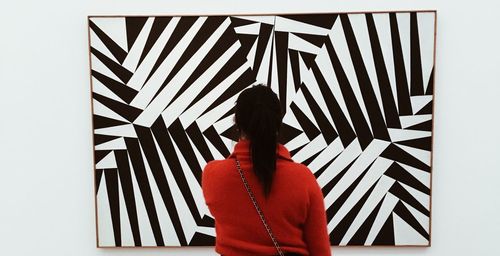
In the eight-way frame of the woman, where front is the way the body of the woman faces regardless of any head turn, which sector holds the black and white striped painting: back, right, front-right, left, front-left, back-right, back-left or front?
front

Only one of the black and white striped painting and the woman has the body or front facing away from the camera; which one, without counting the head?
the woman

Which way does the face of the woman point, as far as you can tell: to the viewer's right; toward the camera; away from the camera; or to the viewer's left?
away from the camera

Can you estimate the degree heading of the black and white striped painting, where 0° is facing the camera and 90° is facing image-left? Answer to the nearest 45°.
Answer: approximately 0°

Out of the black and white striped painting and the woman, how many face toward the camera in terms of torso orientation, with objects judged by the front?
1

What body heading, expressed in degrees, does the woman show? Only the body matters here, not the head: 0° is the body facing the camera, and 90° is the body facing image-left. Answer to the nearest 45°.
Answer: approximately 180°

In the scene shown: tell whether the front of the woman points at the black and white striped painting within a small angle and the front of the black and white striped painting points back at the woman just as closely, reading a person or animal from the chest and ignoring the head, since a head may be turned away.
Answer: yes

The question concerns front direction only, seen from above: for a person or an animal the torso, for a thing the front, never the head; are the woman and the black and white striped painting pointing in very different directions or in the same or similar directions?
very different directions

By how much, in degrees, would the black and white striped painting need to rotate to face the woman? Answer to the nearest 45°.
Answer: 0° — it already faces them
